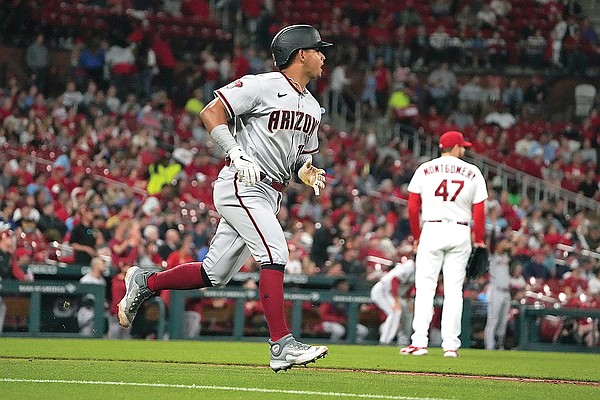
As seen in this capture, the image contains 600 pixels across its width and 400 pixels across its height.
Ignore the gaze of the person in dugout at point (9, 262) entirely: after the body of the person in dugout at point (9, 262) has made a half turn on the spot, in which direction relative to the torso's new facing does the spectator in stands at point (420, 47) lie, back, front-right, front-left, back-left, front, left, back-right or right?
right

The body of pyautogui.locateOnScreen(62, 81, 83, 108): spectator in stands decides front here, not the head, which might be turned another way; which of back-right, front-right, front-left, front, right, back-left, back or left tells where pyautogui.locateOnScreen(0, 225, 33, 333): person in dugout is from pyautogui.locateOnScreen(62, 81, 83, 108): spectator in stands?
front

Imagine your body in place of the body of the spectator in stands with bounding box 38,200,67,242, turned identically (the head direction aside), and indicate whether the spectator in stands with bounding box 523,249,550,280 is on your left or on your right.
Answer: on your left

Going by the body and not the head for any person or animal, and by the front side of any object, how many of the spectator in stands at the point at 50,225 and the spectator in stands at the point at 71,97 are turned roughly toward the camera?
2

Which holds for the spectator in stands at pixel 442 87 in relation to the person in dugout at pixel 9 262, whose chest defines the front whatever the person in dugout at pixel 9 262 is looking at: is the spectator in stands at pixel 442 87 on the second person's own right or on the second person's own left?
on the second person's own left

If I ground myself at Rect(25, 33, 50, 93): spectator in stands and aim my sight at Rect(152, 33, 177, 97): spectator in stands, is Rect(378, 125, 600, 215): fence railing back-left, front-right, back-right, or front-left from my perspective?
front-right

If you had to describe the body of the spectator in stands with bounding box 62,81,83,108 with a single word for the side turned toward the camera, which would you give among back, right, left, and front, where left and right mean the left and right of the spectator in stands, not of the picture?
front

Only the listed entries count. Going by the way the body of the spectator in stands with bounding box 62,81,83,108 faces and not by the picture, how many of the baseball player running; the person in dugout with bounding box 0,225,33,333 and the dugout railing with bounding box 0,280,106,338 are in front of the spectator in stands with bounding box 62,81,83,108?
3

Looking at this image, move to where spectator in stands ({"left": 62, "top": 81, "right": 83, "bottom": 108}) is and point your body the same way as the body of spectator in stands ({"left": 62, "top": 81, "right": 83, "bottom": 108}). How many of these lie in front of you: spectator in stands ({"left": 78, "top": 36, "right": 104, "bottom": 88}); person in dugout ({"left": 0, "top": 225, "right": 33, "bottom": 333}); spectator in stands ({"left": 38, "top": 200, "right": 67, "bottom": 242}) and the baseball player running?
3

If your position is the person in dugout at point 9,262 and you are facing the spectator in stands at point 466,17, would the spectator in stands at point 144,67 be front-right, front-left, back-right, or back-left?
front-left

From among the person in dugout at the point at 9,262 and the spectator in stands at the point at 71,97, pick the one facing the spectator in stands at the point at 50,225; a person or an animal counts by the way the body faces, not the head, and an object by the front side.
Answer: the spectator in stands at the point at 71,97

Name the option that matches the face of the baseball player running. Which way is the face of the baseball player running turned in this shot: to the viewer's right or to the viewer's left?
to the viewer's right

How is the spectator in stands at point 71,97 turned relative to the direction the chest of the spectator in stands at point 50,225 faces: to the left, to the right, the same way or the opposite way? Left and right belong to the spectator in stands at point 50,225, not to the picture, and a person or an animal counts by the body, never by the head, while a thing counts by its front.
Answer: the same way
